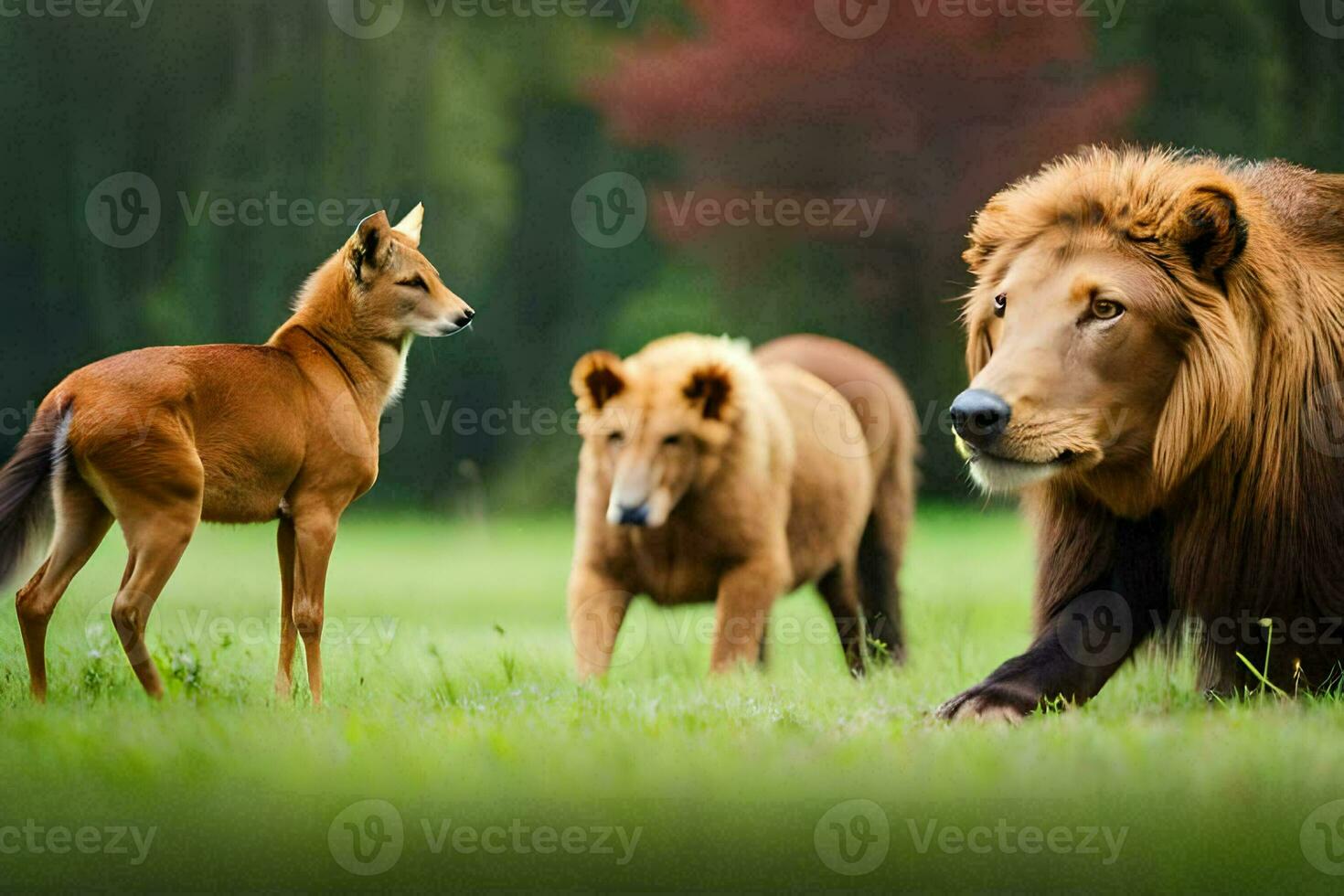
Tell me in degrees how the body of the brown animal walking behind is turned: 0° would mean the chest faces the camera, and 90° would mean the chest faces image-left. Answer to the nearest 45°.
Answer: approximately 45°

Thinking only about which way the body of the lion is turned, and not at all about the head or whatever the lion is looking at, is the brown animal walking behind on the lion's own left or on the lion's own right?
on the lion's own right

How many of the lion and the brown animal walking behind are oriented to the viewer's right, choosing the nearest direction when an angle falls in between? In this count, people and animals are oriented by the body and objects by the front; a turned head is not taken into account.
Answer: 0

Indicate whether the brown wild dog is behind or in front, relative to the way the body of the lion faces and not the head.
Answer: in front

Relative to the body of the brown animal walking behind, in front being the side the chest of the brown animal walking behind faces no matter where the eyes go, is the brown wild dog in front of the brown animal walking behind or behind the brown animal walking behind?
in front

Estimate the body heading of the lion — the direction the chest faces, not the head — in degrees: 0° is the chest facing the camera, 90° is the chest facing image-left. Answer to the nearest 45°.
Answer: approximately 45°
